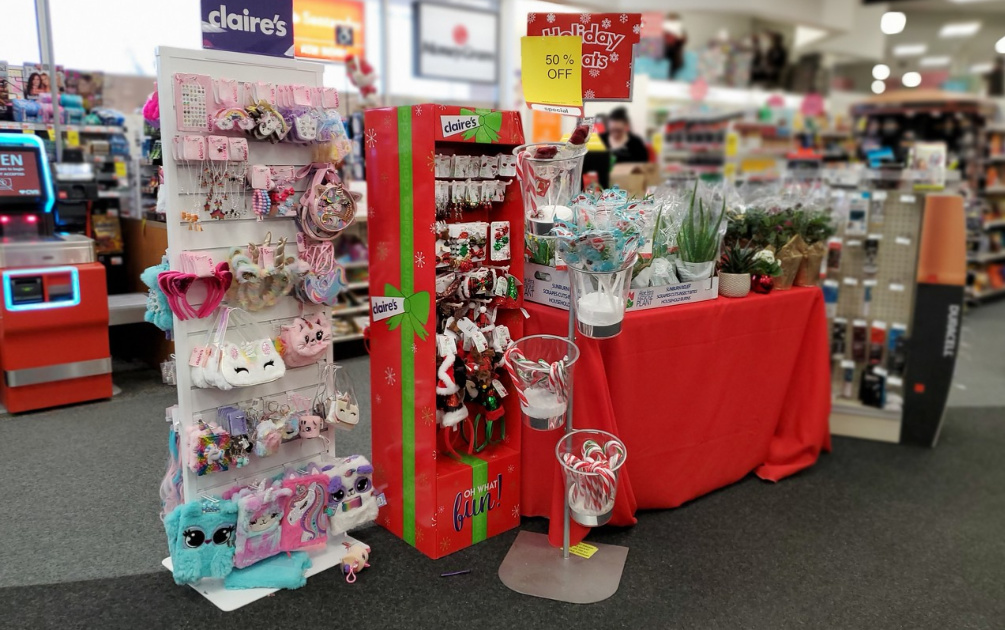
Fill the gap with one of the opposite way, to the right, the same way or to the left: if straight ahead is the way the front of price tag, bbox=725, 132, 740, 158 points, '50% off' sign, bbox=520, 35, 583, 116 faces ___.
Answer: the same way

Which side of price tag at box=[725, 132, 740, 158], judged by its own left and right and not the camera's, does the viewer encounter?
front

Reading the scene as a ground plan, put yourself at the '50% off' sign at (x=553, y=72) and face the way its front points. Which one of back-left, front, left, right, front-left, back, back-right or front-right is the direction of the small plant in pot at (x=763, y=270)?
back-left

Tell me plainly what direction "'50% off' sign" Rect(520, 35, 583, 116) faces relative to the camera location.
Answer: facing the viewer

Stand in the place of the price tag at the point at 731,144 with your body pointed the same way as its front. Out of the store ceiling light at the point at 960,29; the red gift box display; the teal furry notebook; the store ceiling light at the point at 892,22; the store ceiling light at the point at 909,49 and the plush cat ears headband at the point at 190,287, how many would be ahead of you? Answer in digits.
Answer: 3

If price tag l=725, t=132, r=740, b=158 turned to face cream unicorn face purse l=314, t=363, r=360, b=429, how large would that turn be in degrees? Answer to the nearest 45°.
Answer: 0° — it already faces it

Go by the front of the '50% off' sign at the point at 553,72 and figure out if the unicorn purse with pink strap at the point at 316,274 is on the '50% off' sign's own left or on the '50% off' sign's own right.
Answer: on the '50% off' sign's own right

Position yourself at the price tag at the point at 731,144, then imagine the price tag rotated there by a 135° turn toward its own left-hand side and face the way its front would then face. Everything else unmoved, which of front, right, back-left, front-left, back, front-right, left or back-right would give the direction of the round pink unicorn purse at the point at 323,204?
back-right

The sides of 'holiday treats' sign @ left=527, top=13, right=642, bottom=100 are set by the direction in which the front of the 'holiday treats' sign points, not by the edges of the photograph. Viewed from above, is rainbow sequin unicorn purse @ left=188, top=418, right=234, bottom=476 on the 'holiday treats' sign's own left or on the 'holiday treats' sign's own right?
on the 'holiday treats' sign's own right

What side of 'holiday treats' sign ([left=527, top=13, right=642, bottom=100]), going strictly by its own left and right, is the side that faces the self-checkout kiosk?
right

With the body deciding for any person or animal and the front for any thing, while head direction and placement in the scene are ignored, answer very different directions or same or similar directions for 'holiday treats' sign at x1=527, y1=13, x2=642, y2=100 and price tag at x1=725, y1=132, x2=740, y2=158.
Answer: same or similar directions
